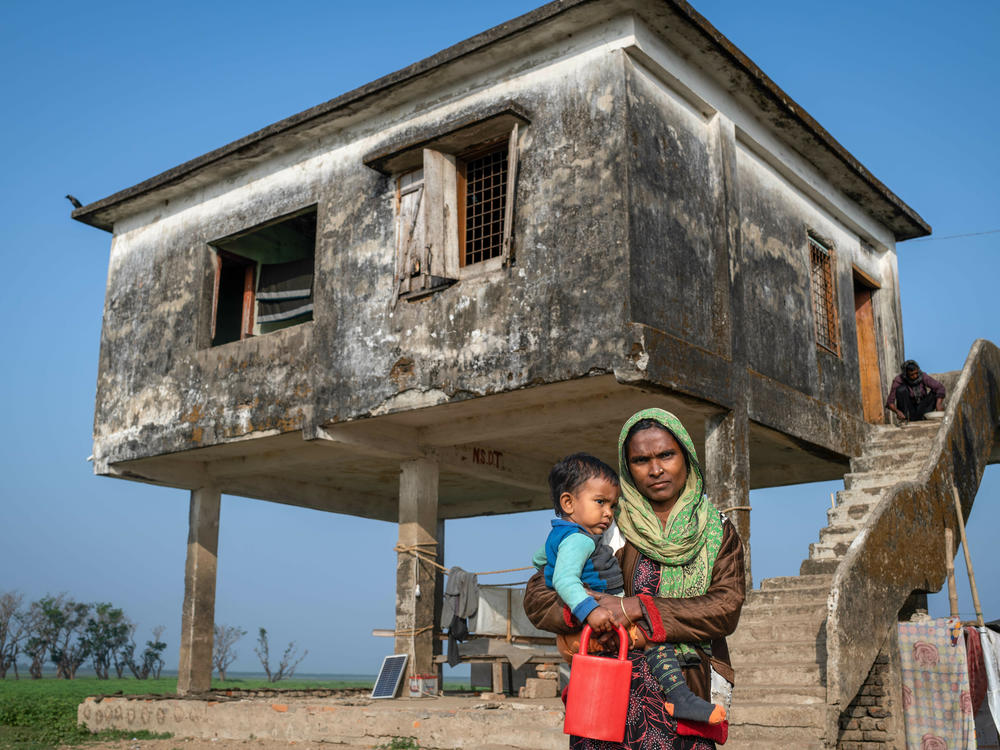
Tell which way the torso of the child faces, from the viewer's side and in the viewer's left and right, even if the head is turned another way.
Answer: facing the viewer and to the right of the viewer

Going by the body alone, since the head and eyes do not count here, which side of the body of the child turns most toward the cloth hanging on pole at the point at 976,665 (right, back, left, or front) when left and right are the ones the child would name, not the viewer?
left

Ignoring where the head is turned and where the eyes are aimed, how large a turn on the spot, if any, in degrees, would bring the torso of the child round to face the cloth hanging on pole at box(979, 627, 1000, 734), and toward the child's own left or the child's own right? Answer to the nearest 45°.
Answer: approximately 90° to the child's own left

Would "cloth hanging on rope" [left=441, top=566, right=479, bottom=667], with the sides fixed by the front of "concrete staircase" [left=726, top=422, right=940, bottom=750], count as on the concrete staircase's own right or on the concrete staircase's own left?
on the concrete staircase's own right

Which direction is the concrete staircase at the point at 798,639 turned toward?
toward the camera

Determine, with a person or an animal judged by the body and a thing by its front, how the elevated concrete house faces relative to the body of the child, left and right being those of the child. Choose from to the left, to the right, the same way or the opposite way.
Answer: the same way

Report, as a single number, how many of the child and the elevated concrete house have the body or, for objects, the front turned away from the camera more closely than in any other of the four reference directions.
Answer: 0

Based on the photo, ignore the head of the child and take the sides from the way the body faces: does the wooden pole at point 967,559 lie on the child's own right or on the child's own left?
on the child's own left

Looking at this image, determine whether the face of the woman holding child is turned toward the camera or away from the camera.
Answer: toward the camera

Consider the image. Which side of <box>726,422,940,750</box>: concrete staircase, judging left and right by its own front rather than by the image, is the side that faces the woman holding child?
front

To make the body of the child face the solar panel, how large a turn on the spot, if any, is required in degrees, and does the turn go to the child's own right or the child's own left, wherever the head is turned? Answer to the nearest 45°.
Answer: approximately 135° to the child's own left
